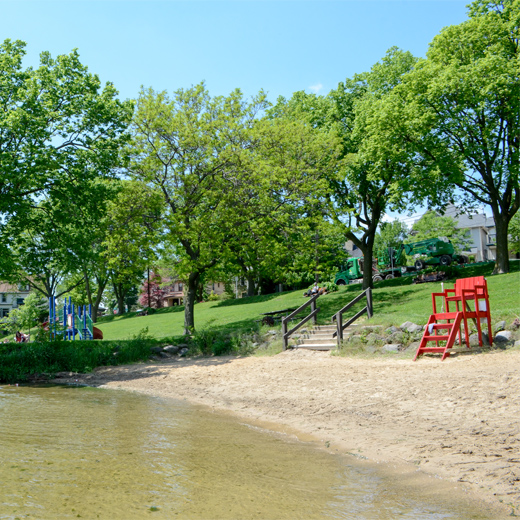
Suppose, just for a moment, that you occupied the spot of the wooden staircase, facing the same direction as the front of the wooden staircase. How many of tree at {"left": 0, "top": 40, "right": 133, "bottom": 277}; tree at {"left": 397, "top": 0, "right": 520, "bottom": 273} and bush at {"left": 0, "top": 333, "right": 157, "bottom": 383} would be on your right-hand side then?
2

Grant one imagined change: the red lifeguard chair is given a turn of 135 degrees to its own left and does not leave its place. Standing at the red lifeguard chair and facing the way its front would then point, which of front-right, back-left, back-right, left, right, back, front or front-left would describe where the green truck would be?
left

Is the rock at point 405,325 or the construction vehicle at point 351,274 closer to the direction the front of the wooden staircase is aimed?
the rock

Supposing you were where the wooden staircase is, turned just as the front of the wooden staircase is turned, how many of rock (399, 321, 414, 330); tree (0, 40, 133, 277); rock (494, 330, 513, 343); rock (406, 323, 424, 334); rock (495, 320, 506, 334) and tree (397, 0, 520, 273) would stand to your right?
1

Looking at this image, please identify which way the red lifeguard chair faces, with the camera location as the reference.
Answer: facing the viewer and to the left of the viewer

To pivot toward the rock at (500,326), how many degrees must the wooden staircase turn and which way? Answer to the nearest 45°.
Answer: approximately 45° to its left

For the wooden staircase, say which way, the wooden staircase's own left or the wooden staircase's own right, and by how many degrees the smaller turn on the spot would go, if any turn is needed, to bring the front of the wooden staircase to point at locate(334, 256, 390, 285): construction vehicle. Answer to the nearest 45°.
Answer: approximately 180°

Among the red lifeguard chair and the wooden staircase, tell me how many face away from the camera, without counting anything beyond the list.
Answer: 0

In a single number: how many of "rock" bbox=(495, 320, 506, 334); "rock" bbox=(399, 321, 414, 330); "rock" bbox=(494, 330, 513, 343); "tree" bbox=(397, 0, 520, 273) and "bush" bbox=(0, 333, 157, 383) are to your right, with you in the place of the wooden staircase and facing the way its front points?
1

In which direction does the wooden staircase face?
toward the camera

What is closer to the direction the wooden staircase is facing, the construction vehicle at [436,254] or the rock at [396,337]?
the rock

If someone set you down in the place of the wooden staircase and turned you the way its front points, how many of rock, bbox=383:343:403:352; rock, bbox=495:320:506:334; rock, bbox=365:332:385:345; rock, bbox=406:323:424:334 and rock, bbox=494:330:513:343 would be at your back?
0

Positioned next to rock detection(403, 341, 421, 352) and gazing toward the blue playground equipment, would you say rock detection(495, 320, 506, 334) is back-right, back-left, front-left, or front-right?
back-right

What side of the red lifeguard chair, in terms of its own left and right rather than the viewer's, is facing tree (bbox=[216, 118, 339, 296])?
right

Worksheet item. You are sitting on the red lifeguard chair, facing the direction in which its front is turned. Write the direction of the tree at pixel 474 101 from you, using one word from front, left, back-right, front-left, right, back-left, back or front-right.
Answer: back-right

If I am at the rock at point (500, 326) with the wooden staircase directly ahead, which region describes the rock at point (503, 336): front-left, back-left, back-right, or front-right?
back-left
